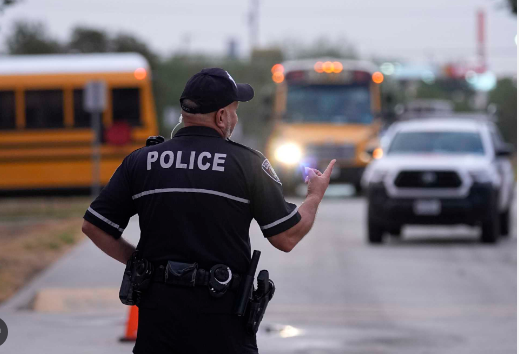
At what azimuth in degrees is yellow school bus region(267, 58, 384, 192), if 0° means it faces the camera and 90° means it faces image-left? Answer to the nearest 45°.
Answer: approximately 0°

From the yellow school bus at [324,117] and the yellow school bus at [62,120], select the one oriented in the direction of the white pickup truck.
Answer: the yellow school bus at [324,117]

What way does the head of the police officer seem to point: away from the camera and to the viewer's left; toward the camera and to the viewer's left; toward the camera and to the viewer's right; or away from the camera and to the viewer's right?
away from the camera and to the viewer's right

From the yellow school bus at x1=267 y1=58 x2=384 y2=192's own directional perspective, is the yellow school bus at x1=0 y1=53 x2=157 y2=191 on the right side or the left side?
on its right

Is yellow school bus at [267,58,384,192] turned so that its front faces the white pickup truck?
yes
